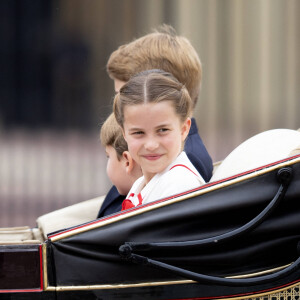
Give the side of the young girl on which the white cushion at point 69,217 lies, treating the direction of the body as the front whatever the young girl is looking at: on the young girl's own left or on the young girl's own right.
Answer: on the young girl's own right

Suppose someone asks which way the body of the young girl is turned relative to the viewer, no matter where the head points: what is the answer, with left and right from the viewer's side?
facing the viewer and to the left of the viewer
